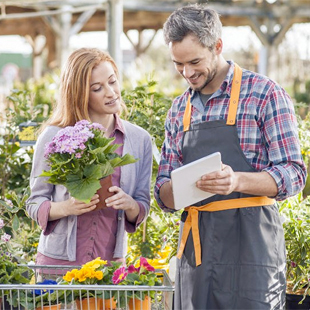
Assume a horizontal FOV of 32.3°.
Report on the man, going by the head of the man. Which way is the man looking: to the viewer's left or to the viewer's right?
to the viewer's left

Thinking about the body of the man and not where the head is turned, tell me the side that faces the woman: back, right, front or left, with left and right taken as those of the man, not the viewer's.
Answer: right

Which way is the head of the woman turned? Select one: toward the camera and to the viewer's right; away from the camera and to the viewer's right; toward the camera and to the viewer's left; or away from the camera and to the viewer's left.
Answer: toward the camera and to the viewer's right

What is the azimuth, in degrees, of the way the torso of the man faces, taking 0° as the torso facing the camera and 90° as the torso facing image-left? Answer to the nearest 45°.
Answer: approximately 45°

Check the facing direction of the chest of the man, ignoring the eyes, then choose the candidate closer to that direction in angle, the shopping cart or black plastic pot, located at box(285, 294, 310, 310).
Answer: the shopping cart

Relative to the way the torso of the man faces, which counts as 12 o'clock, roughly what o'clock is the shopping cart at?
The shopping cart is roughly at 1 o'clock from the man.

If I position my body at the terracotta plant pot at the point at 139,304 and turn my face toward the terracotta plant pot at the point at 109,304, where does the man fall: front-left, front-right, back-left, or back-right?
back-right
